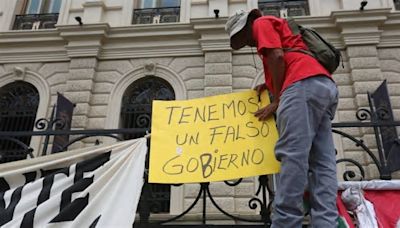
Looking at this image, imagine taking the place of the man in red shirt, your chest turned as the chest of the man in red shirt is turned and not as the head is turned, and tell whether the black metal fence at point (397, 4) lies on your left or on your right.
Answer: on your right

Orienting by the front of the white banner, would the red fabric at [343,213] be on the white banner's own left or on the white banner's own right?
on the white banner's own left

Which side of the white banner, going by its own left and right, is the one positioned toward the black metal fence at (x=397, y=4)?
left

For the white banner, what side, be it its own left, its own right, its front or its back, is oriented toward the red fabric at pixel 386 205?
left

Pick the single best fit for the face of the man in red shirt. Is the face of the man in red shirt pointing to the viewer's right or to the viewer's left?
to the viewer's left

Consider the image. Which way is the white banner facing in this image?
toward the camera

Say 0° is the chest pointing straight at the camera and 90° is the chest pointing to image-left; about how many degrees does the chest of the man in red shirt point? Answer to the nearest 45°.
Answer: approximately 90°

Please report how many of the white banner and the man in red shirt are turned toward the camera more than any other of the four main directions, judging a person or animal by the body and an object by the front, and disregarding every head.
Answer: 1
